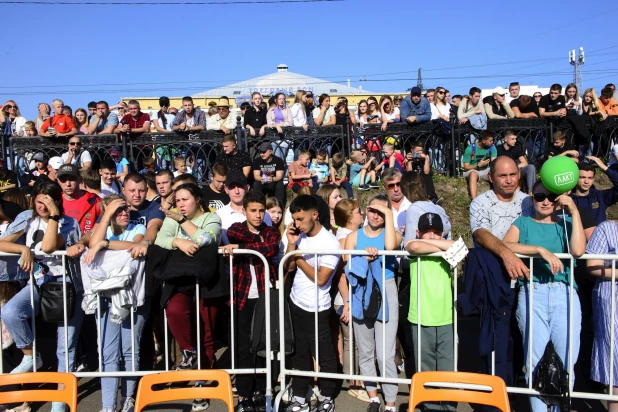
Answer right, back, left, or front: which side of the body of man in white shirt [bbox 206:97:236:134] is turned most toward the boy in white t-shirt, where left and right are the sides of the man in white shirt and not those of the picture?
front

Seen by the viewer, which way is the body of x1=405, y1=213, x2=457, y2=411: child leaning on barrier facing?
toward the camera

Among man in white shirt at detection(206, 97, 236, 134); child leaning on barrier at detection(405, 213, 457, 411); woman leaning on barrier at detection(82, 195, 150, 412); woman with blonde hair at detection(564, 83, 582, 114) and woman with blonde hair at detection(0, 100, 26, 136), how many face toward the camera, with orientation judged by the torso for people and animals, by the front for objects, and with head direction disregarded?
5

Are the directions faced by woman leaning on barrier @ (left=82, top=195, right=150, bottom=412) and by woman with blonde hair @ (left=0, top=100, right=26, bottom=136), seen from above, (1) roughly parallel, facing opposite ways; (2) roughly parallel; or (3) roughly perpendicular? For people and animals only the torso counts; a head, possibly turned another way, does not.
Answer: roughly parallel

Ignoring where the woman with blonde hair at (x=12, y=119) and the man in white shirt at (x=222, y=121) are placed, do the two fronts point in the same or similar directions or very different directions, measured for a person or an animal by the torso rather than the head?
same or similar directions

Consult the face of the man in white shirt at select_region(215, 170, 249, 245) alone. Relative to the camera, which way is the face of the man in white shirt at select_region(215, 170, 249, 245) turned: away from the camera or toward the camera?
toward the camera

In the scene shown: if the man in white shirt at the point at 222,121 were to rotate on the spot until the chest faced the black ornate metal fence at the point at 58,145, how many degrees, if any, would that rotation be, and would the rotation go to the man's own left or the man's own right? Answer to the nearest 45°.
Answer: approximately 90° to the man's own right

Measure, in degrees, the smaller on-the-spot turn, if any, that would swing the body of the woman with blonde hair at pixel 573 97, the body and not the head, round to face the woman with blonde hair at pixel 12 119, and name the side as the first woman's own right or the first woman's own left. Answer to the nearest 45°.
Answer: approximately 45° to the first woman's own right

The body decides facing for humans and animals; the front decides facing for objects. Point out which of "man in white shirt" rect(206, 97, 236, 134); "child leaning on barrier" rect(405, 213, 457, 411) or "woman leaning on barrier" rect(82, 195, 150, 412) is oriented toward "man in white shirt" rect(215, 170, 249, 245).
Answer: "man in white shirt" rect(206, 97, 236, 134)

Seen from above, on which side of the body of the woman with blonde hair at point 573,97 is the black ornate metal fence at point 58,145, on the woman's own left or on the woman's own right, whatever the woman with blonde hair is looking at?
on the woman's own right

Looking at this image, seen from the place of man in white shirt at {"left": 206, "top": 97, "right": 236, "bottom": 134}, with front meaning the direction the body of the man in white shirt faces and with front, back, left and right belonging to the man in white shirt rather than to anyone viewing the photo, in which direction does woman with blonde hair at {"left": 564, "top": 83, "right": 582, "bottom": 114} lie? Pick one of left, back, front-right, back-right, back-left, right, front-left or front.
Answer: left

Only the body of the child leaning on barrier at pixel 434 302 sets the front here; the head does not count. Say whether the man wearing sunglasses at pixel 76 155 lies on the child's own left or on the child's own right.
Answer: on the child's own right

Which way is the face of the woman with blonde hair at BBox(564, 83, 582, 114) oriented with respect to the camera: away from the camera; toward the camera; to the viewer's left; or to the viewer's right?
toward the camera

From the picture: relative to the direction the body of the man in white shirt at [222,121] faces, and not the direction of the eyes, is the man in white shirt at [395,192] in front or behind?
in front

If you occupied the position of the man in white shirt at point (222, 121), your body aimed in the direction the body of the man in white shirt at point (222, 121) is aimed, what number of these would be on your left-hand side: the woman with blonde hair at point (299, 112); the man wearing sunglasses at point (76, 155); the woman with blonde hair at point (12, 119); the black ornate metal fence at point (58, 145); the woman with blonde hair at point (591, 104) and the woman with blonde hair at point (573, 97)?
3

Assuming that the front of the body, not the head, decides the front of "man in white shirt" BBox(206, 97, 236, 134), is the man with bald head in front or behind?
in front

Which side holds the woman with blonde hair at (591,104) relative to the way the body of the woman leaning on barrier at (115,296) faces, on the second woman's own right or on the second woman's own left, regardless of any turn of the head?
on the second woman's own left

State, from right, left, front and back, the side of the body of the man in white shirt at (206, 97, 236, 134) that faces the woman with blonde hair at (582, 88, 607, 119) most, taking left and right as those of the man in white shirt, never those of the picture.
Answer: left
